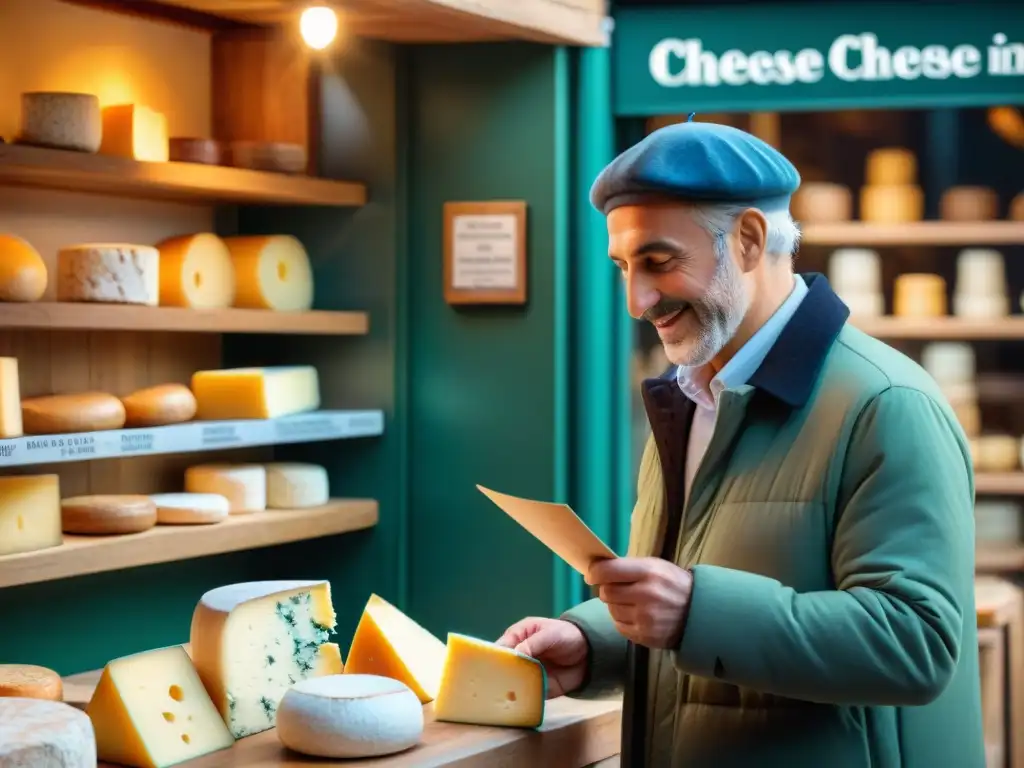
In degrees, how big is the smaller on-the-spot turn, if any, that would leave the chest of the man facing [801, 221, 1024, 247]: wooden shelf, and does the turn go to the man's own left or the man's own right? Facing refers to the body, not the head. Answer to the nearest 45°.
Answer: approximately 135° to the man's own right

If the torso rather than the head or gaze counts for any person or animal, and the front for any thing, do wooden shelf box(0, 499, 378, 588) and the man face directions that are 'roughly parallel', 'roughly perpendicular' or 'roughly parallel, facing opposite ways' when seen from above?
roughly perpendicular

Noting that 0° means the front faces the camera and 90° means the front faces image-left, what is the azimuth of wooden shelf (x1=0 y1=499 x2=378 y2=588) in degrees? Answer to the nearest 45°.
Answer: approximately 315°

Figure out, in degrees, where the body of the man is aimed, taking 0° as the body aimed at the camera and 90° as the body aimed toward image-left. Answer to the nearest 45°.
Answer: approximately 45°

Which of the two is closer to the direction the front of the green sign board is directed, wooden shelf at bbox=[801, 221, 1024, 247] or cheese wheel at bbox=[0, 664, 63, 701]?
the cheese wheel

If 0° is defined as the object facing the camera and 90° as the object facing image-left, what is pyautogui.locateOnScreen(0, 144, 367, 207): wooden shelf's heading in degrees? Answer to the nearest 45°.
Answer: approximately 315°

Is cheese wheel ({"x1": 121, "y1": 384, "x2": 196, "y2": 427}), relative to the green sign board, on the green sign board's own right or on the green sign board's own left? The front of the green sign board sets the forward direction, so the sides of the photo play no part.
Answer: on the green sign board's own right

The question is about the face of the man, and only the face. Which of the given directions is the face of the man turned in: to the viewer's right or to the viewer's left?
to the viewer's left

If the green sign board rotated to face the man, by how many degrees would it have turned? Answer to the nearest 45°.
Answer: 0° — it already faces them
